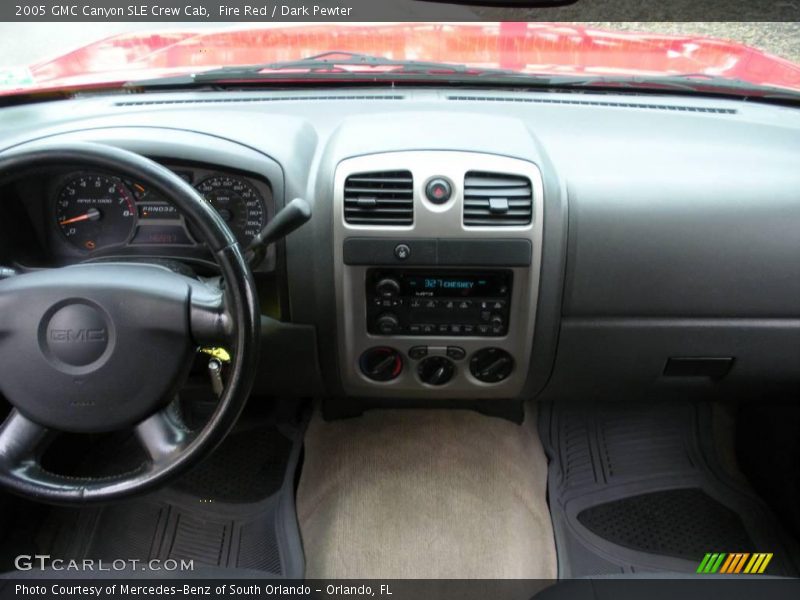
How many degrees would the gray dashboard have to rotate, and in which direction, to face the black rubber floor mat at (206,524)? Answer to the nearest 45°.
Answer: approximately 90° to its right

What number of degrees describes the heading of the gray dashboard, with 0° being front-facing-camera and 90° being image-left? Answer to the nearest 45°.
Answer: approximately 0°
